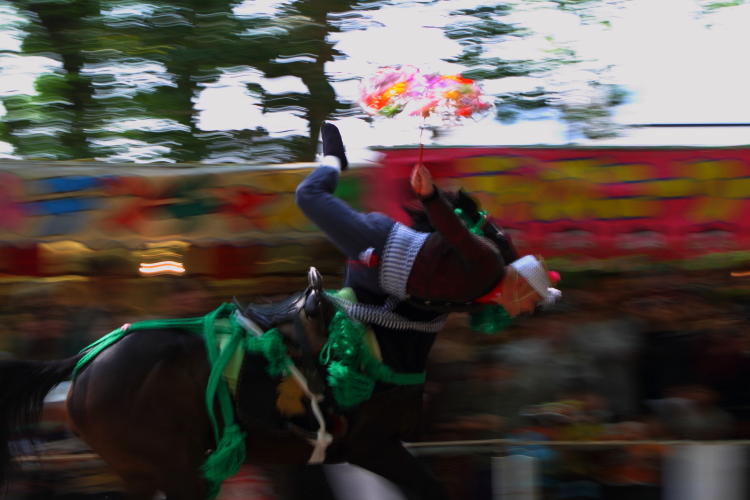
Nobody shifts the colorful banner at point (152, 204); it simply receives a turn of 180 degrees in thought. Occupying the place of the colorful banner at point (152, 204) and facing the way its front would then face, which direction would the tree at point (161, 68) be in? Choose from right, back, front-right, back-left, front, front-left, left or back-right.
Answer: front

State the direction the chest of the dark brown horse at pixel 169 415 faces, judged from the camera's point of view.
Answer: to the viewer's right

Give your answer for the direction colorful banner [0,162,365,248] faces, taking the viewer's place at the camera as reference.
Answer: facing the viewer

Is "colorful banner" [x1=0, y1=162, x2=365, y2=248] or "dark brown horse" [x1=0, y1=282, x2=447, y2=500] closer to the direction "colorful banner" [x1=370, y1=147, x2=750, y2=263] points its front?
the dark brown horse

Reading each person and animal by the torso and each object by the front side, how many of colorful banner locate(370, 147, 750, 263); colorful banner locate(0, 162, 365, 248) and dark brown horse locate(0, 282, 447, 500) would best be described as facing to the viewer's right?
1

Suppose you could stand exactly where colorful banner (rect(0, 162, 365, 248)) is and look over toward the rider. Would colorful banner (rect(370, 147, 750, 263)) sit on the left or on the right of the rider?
left

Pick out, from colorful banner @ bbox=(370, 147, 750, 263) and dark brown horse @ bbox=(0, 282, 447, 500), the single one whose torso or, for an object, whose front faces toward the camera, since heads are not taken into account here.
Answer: the colorful banner

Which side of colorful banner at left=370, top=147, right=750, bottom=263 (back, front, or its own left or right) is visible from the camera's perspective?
front

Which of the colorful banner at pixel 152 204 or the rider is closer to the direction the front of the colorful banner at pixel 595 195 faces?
the rider

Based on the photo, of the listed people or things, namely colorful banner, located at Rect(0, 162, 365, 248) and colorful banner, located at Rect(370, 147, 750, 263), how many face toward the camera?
2

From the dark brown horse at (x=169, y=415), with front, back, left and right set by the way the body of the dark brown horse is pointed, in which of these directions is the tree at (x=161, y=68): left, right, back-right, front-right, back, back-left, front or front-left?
left

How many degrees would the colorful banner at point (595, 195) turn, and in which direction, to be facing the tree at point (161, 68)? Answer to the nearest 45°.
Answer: approximately 90° to its right

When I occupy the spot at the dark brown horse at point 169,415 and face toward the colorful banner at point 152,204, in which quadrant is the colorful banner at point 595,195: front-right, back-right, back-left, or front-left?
front-right

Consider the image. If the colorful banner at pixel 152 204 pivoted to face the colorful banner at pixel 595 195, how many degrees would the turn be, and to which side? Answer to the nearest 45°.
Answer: approximately 90° to its left

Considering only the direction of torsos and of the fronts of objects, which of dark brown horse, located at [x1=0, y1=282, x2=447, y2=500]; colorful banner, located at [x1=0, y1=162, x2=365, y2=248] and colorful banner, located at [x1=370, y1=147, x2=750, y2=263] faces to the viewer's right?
the dark brown horse

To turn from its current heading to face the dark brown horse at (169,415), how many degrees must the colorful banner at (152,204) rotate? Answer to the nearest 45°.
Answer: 0° — it already faces it
